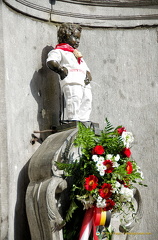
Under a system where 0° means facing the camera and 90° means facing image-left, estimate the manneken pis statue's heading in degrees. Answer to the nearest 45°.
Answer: approximately 315°
